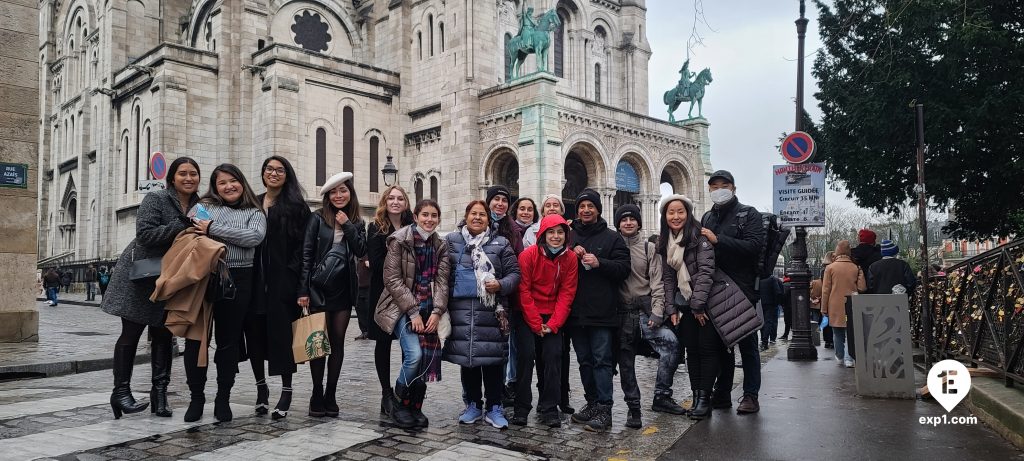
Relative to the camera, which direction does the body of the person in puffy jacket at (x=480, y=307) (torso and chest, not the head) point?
toward the camera

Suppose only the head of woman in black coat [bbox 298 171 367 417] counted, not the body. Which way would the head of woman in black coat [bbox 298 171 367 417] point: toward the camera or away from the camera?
toward the camera

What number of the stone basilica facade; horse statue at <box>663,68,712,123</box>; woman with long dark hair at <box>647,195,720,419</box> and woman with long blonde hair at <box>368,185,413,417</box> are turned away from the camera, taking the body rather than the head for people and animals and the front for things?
0

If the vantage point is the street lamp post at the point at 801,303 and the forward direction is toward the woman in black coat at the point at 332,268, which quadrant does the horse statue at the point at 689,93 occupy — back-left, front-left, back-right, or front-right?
back-right

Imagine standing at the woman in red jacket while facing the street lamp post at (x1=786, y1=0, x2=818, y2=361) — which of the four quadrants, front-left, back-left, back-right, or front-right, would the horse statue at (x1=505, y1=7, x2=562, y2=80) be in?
front-left

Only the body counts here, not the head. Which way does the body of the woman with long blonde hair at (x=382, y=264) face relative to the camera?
toward the camera

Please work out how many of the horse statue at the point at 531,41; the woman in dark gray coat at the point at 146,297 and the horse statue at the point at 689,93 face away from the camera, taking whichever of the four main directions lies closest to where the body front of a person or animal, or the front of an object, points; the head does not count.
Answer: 0

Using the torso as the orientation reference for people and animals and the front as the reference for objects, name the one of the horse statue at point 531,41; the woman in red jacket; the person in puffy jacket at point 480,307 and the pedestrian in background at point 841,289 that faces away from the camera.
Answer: the pedestrian in background

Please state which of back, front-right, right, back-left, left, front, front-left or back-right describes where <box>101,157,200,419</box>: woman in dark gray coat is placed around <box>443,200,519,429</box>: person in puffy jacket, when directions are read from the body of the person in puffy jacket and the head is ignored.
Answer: right

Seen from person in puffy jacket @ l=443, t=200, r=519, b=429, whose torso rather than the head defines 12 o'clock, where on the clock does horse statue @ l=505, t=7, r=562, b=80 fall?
The horse statue is roughly at 6 o'clock from the person in puffy jacket.

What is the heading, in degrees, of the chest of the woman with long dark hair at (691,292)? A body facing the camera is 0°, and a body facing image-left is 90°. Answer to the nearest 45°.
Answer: approximately 45°

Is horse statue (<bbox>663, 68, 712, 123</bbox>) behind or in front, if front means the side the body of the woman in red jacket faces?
behind

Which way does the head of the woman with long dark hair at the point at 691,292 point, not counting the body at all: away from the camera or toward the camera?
toward the camera

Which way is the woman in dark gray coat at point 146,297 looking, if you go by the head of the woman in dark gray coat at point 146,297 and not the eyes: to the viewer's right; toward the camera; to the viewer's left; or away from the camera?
toward the camera
